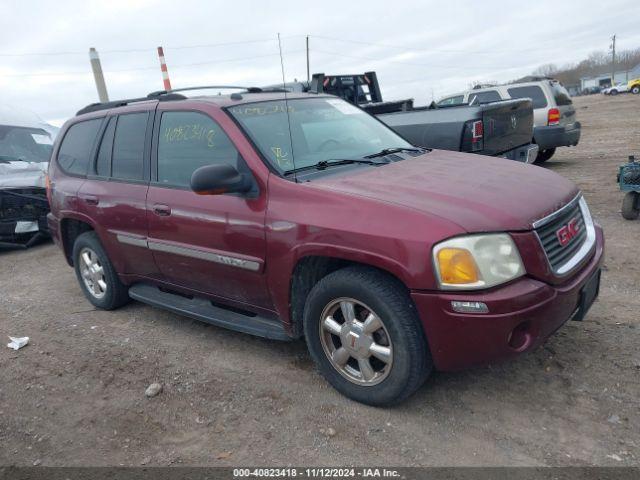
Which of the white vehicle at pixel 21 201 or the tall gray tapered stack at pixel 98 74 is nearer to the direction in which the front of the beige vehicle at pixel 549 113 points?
the tall gray tapered stack

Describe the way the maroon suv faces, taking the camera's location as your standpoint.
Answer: facing the viewer and to the right of the viewer

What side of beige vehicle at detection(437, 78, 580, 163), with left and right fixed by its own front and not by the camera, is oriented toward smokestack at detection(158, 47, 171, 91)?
front

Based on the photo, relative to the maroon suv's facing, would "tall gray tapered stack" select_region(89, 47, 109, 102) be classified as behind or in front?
behind

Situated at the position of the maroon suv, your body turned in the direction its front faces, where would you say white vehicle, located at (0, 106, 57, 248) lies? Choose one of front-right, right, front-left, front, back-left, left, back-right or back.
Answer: back

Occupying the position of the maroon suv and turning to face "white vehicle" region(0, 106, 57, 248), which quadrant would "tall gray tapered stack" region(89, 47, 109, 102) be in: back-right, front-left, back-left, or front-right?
front-right

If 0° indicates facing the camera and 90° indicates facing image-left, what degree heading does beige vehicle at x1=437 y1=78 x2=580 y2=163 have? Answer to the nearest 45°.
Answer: approximately 135°

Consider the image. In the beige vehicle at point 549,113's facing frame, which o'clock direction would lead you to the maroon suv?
The maroon suv is roughly at 8 o'clock from the beige vehicle.

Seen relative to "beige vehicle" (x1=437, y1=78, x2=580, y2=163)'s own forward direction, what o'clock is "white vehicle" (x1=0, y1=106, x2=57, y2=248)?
"white vehicle" (x1=0, y1=106, x2=57, y2=248) is roughly at 9 o'clock from "beige vehicle" (x1=437, y1=78, x2=580, y2=163).

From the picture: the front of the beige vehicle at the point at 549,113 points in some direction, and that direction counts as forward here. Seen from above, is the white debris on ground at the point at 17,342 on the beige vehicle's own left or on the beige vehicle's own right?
on the beige vehicle's own left

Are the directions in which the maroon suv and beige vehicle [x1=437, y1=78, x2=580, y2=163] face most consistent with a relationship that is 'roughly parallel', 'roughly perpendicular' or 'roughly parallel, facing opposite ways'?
roughly parallel, facing opposite ways

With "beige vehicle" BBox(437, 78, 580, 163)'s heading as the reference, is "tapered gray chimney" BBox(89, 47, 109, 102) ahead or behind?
ahead
